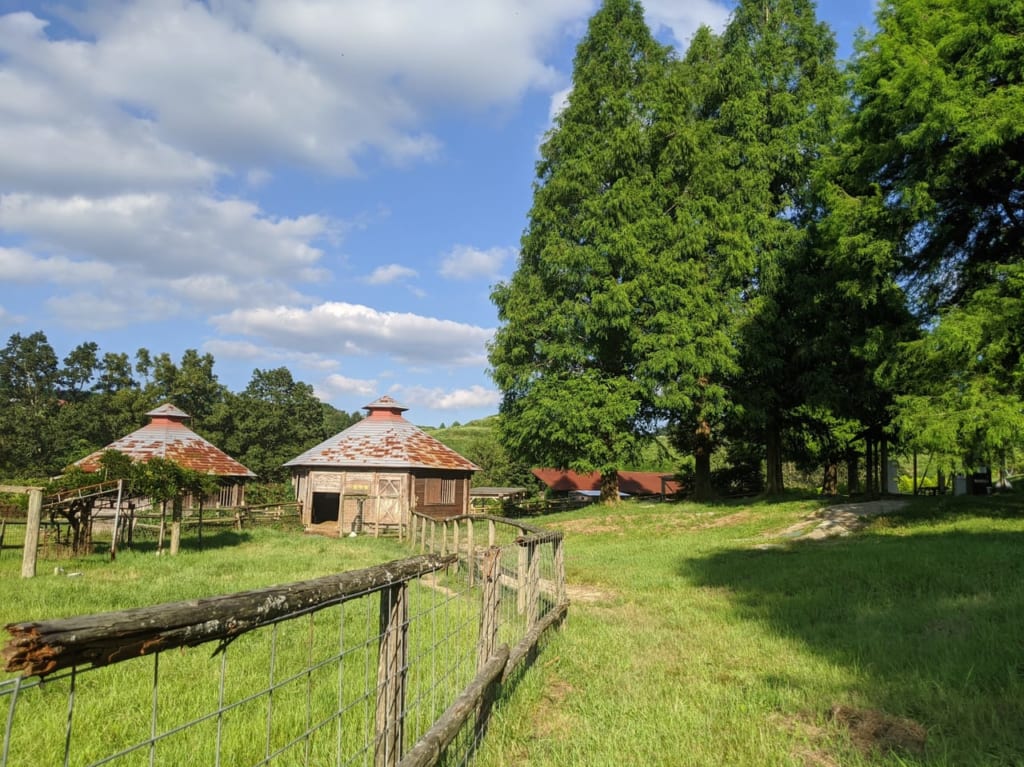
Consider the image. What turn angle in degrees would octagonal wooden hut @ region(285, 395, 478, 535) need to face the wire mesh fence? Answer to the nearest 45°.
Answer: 0° — it already faces it

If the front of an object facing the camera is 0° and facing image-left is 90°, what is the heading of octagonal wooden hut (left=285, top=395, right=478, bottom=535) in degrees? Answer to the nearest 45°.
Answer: approximately 0°
